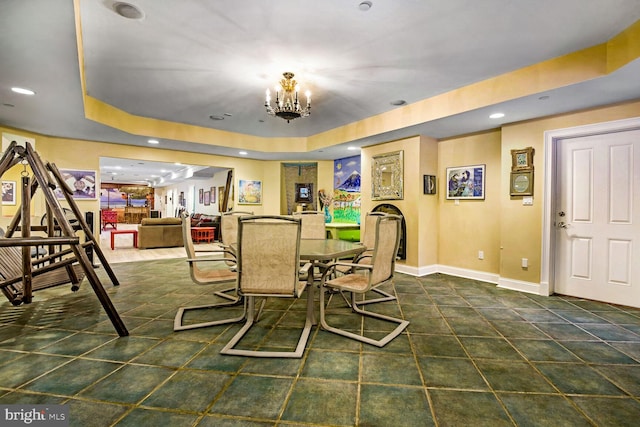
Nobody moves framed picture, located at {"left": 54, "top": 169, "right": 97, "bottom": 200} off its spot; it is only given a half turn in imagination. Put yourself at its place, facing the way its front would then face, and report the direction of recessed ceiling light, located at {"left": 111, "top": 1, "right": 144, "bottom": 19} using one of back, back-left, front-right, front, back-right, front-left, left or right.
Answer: back

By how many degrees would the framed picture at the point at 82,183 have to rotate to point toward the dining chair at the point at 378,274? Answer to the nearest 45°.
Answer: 0° — it already faces it

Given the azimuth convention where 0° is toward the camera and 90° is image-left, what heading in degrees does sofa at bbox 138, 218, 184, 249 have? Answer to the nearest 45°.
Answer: approximately 180°

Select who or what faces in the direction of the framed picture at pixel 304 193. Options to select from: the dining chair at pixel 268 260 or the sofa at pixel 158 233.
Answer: the dining chair

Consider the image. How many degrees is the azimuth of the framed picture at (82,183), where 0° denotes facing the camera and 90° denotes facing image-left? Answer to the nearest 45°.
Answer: approximately 0°

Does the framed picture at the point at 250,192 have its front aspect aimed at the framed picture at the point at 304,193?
no

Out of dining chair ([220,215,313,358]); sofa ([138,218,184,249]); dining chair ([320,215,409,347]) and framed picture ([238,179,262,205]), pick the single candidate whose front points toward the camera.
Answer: the framed picture

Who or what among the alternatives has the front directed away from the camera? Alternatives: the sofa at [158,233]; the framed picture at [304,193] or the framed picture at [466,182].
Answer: the sofa

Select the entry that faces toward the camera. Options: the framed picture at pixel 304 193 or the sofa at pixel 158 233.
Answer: the framed picture

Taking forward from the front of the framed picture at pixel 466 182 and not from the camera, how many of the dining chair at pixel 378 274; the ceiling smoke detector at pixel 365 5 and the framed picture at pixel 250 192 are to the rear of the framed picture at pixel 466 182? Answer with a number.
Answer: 0

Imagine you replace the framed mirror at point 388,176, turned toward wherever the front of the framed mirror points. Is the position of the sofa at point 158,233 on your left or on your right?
on your right

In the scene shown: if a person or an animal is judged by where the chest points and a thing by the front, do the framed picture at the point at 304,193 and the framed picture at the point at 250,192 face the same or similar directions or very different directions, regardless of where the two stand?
same or similar directions

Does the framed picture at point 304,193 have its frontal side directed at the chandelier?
yes

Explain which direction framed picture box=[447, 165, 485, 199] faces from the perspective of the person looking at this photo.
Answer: facing the viewer and to the left of the viewer

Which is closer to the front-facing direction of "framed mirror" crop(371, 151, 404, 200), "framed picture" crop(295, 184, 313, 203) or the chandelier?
the chandelier

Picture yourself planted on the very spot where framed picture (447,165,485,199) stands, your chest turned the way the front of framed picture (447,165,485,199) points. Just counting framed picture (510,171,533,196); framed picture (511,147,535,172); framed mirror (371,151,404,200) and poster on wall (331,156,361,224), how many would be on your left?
2

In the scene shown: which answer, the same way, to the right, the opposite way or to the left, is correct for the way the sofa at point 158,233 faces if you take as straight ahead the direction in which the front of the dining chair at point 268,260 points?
the same way

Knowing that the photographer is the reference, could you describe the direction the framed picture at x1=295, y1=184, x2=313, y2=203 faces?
facing the viewer

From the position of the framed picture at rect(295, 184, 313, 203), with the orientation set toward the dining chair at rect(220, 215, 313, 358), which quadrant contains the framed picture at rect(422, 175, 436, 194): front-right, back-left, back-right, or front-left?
front-left
